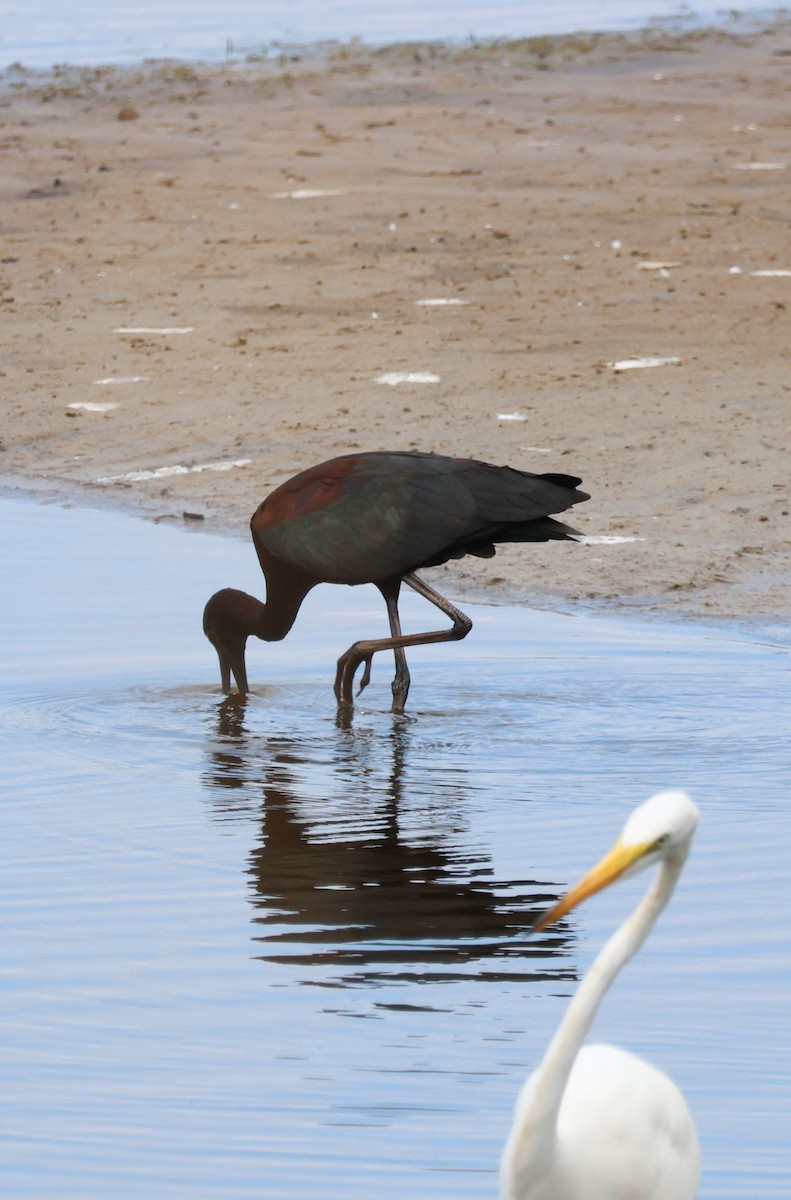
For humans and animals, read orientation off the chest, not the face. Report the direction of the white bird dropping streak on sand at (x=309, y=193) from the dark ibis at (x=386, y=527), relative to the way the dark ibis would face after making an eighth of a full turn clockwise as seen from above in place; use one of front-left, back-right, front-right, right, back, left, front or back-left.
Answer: front-right

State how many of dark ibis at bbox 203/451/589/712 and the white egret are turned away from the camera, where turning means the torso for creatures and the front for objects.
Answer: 0

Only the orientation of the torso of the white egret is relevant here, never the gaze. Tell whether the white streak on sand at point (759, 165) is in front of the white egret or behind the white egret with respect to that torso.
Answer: behind

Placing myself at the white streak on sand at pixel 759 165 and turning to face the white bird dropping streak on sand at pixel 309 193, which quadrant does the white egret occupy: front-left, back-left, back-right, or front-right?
front-left

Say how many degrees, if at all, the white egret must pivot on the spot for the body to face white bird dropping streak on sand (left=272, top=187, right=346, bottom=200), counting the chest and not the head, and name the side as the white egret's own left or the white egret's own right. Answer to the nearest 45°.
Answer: approximately 135° to the white egret's own right

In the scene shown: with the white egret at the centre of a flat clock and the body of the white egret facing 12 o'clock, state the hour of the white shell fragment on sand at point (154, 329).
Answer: The white shell fragment on sand is roughly at 4 o'clock from the white egret.

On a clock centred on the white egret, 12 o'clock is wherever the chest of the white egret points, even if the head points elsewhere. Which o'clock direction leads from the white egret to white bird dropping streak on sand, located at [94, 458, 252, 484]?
The white bird dropping streak on sand is roughly at 4 o'clock from the white egret.

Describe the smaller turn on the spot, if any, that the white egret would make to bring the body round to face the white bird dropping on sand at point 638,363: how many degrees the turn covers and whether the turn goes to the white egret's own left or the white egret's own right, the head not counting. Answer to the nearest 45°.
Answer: approximately 135° to the white egret's own right

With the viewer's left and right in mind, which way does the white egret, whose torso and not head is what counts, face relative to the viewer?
facing the viewer and to the left of the viewer

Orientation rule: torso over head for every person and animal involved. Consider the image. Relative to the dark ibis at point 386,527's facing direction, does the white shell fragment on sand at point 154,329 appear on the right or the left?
on its right

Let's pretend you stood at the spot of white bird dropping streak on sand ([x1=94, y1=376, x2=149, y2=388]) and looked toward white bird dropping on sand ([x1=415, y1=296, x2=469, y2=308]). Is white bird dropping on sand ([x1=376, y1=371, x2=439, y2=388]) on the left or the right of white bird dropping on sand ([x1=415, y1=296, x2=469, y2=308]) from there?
right

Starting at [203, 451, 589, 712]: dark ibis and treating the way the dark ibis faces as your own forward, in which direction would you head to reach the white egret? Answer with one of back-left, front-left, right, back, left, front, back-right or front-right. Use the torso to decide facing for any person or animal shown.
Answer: left

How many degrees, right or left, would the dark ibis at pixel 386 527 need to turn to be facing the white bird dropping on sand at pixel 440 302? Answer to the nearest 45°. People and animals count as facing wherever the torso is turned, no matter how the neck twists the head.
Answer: approximately 90° to its right

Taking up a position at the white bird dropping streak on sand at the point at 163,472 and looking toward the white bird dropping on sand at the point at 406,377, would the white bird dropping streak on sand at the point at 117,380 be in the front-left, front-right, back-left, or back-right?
front-left

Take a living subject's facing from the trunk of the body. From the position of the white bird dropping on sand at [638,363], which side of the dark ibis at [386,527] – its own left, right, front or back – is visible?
right

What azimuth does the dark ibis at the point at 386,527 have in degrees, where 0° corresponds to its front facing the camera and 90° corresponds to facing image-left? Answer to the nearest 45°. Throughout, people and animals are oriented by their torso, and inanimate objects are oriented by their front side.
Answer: approximately 90°
